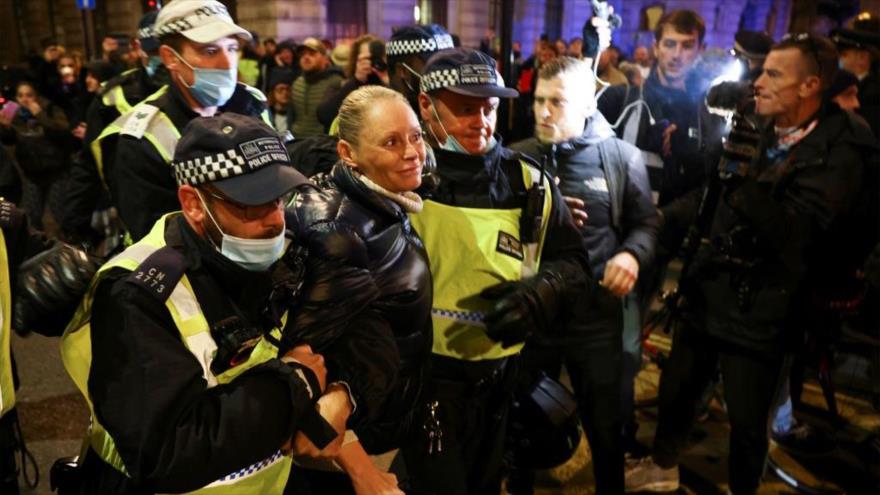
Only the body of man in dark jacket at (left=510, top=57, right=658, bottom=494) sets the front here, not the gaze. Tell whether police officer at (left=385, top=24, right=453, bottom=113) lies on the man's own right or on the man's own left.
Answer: on the man's own right

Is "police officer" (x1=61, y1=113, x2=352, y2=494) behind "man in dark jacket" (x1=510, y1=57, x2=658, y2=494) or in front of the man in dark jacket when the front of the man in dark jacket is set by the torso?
in front

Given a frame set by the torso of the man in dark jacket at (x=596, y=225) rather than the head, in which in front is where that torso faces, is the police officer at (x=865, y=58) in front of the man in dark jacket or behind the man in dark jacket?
behind

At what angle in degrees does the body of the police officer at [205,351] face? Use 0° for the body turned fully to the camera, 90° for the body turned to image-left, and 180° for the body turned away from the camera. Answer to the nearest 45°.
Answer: approximately 315°

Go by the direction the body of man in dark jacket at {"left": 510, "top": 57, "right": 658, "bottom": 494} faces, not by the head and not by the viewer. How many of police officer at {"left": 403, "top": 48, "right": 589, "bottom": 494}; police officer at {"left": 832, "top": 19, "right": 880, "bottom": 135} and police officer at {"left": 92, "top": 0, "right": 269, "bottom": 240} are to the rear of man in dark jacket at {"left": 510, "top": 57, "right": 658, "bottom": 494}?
1

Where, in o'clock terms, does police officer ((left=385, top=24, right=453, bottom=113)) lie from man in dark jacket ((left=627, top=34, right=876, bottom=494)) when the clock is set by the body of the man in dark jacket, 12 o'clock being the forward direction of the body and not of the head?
The police officer is roughly at 2 o'clock from the man in dark jacket.

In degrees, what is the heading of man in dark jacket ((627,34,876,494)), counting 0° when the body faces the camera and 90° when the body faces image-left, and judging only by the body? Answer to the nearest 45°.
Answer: approximately 45°

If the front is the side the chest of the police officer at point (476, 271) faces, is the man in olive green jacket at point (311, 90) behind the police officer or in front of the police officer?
behind

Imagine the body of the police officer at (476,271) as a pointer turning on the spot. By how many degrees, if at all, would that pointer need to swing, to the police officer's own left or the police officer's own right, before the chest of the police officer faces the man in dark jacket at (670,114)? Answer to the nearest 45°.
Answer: approximately 135° to the police officer's own left

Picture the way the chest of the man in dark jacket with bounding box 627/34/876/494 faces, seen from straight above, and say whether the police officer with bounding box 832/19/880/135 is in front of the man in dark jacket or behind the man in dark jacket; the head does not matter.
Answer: behind

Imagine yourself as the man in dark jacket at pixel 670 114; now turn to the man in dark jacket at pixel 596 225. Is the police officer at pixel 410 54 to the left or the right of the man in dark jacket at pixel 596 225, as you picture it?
right
